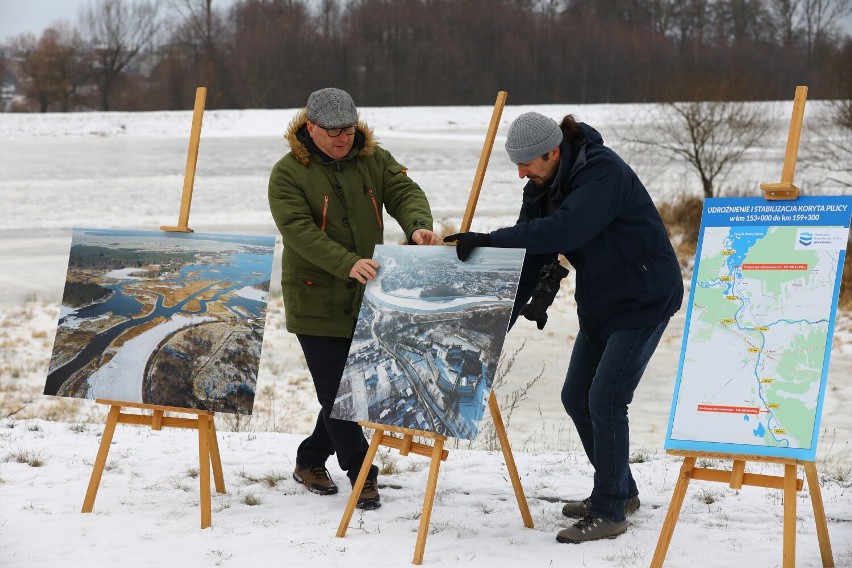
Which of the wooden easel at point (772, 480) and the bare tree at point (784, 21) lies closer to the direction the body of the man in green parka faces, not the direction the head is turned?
the wooden easel

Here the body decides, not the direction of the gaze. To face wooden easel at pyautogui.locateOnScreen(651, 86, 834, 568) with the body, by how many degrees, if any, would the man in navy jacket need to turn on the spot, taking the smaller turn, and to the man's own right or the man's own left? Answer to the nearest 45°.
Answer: approximately 135° to the man's own left

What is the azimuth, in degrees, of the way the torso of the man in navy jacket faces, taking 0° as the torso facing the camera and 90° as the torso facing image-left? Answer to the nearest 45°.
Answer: approximately 90°

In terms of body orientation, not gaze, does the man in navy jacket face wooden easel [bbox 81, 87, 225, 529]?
yes

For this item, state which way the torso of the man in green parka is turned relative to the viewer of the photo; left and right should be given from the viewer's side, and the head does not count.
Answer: facing the viewer and to the right of the viewer

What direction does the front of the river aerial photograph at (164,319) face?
toward the camera

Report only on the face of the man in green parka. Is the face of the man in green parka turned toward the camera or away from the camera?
toward the camera

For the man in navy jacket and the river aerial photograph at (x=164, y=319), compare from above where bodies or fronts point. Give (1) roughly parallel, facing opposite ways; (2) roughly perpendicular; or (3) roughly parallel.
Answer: roughly perpendicular

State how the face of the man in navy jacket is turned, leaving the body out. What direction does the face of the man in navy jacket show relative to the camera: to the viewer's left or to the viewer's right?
to the viewer's left

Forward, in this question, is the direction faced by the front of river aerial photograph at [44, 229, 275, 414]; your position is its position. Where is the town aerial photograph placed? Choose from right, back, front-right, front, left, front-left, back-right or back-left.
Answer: front-left
